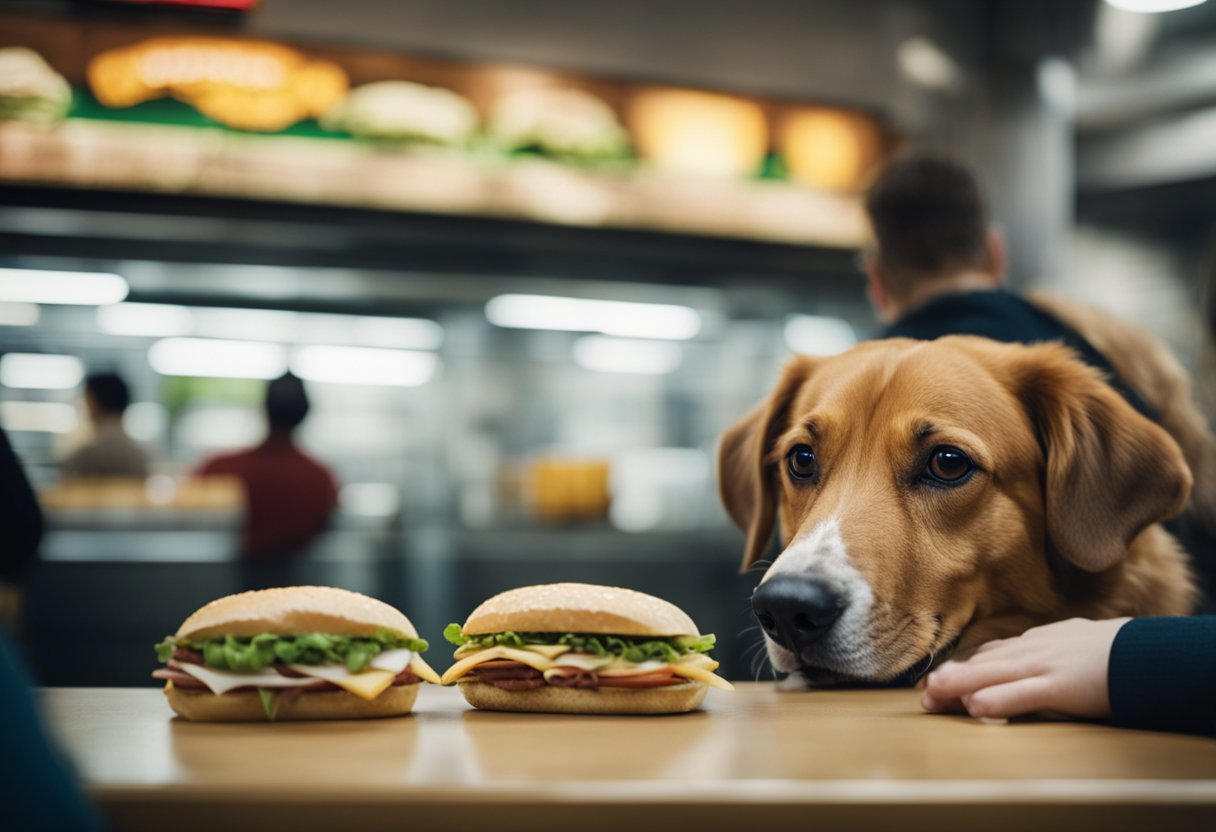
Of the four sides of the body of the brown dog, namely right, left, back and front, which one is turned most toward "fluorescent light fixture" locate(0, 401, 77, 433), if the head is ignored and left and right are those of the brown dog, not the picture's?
right

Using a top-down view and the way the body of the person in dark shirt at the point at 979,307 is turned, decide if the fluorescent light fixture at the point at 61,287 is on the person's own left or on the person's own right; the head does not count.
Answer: on the person's own left

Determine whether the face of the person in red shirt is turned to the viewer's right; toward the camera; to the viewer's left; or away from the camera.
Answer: away from the camera

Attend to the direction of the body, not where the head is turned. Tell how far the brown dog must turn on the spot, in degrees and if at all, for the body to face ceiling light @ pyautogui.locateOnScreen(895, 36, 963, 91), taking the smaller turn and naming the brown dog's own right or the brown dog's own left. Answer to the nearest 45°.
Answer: approximately 135° to the brown dog's own right

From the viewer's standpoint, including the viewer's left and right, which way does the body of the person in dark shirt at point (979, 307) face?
facing away from the viewer

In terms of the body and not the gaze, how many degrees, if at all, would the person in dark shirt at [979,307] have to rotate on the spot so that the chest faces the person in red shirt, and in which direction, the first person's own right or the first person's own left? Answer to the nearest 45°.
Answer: approximately 45° to the first person's own left

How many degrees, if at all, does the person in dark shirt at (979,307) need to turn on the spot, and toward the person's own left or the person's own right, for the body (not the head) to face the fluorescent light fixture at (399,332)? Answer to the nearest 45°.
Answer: approximately 45° to the person's own left

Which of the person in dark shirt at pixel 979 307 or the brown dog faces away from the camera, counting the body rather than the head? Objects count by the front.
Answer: the person in dark shirt

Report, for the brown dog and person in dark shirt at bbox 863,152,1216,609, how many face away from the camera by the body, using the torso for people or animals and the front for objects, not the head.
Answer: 1

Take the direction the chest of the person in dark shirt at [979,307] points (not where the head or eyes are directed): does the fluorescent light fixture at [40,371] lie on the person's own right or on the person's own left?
on the person's own left
